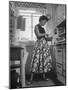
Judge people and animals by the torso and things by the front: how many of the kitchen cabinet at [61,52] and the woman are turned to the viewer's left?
1

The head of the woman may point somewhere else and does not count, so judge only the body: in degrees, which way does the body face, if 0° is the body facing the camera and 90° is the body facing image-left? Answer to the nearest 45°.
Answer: approximately 315°

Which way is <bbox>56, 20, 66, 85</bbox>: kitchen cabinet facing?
to the viewer's left

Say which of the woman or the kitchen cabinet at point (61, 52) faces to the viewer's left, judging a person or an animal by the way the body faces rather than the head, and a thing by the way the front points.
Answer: the kitchen cabinet
